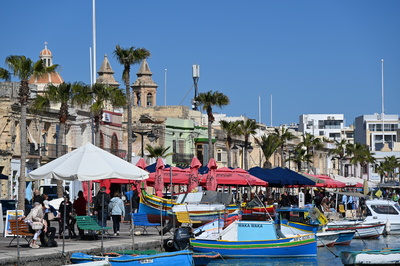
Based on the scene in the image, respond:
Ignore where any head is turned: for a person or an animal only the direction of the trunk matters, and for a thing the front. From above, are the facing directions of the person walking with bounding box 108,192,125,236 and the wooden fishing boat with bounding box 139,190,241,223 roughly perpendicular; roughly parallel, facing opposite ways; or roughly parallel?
roughly perpendicular

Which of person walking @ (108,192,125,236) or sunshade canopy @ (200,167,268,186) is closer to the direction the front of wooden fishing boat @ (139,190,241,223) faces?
the person walking

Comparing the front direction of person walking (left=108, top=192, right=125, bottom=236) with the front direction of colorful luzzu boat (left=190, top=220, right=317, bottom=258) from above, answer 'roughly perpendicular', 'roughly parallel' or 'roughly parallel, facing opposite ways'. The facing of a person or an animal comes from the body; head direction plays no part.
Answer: roughly perpendicular

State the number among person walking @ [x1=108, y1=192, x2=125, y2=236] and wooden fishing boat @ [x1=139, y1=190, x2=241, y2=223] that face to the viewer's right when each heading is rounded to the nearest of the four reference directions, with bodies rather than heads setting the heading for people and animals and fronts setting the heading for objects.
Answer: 0

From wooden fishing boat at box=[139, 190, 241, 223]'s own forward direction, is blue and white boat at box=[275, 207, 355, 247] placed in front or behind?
behind
